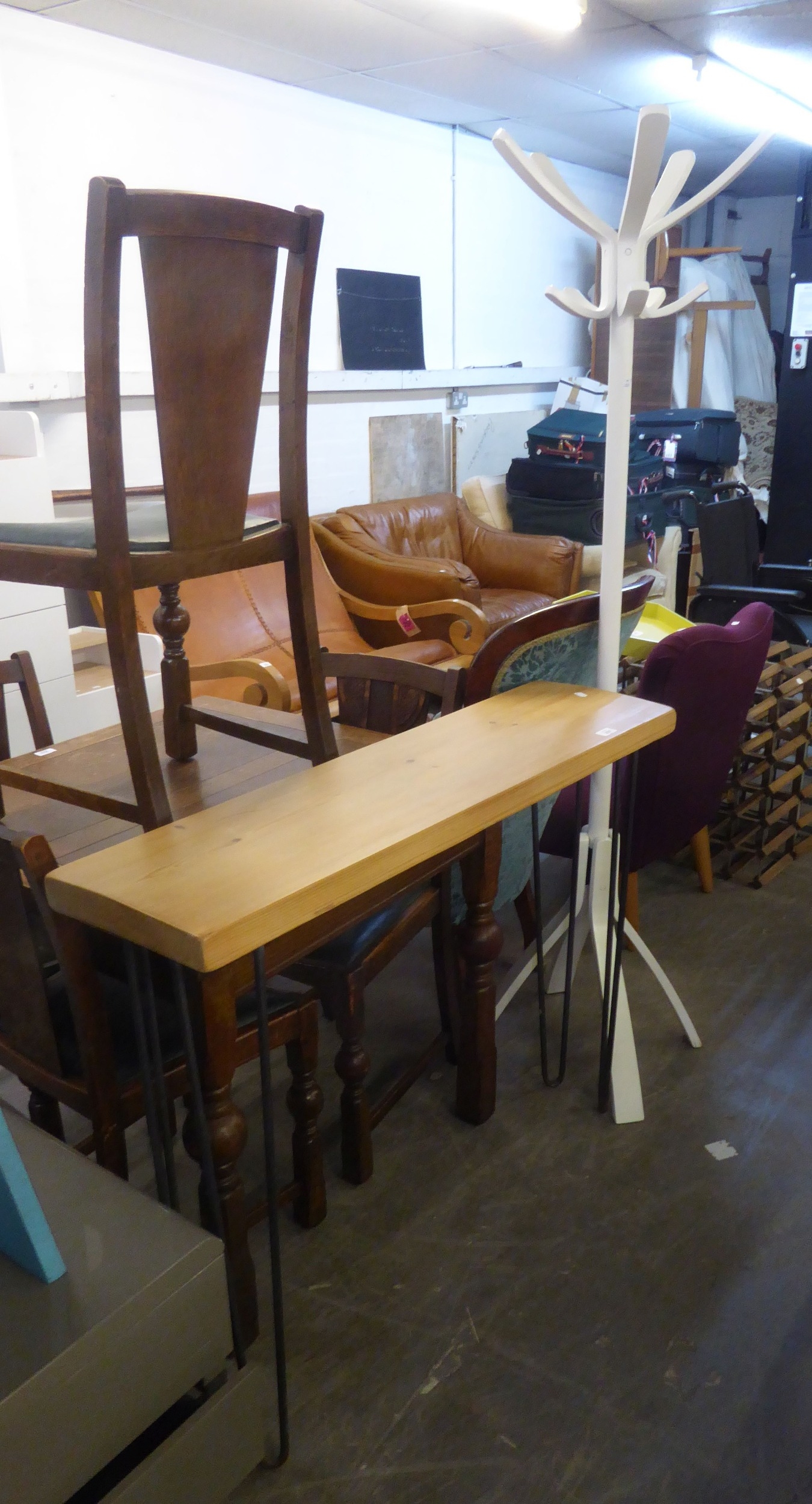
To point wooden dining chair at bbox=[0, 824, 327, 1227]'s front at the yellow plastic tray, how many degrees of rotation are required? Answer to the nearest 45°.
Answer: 0° — it already faces it

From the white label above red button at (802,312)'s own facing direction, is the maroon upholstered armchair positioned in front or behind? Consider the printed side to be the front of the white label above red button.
in front

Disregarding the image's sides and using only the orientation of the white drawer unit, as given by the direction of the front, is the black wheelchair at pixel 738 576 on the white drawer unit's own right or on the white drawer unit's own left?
on the white drawer unit's own left

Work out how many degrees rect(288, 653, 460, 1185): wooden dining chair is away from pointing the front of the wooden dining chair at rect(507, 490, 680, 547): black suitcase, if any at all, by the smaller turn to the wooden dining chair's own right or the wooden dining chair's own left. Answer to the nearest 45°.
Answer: approximately 135° to the wooden dining chair's own right

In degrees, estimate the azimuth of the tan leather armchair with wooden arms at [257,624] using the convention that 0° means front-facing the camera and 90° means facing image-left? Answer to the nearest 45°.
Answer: approximately 315°

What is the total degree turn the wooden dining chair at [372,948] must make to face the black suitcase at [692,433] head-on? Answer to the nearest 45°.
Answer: approximately 180°

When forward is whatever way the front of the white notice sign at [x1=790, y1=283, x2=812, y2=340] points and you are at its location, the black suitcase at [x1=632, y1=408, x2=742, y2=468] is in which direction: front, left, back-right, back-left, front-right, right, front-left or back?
front-right

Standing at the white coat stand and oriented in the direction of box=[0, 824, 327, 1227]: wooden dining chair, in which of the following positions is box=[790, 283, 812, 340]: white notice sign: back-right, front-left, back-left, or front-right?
back-right

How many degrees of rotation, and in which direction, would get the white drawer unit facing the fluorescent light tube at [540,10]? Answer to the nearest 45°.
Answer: approximately 45° to its left

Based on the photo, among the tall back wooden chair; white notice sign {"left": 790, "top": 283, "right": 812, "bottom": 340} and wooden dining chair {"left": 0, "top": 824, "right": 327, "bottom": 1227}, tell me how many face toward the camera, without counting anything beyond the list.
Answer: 1
